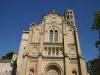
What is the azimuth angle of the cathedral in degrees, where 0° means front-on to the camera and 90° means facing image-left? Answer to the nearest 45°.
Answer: approximately 0°
